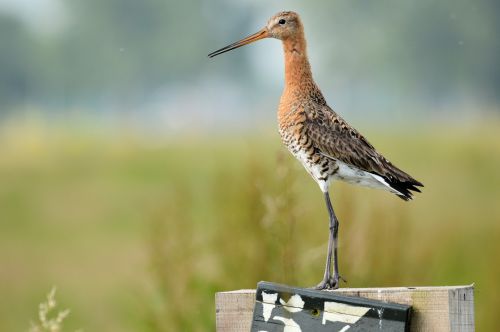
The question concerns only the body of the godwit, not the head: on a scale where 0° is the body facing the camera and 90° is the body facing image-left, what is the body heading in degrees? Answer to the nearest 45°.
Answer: approximately 90°
